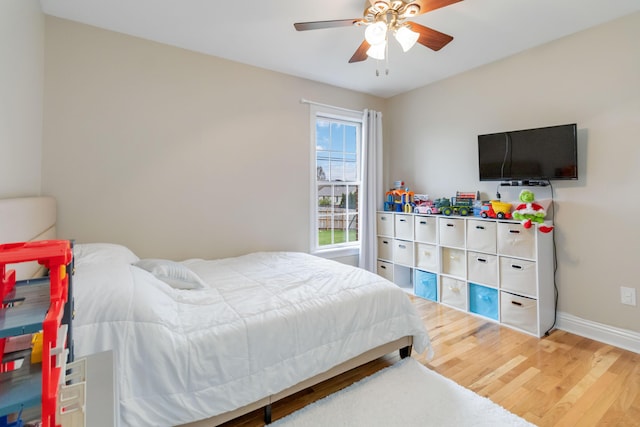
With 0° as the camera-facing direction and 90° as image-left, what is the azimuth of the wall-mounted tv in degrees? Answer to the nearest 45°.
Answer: approximately 45°

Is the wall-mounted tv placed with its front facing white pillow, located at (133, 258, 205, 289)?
yes

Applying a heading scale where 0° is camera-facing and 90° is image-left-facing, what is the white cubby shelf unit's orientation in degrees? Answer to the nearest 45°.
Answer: approximately 45°
